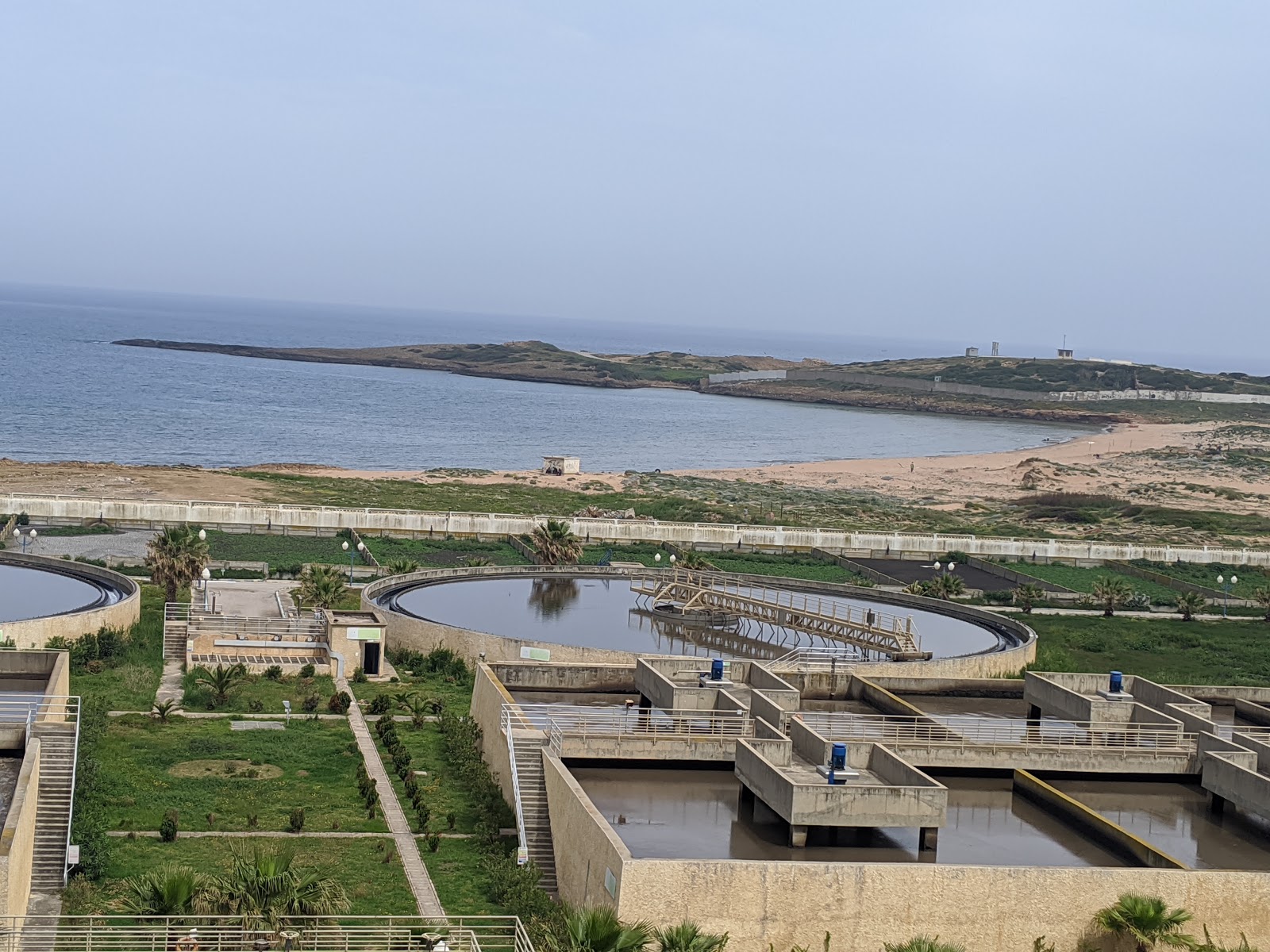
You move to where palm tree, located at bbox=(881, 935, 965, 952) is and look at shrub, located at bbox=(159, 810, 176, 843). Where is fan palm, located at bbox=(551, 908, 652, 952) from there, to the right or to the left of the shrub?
left

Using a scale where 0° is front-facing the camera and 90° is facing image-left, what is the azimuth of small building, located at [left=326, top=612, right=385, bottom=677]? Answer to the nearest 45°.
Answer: approximately 0°

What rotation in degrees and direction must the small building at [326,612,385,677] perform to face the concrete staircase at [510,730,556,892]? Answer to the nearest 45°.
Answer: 0° — it already faces it

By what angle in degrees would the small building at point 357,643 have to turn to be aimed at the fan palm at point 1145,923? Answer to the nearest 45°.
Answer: approximately 45° to its left

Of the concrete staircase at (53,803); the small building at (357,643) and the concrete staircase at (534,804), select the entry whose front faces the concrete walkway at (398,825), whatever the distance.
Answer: the small building

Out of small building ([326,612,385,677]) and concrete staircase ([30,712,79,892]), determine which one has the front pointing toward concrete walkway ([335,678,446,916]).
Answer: the small building

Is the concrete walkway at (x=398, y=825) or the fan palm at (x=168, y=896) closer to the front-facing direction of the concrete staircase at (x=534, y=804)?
the fan palm
